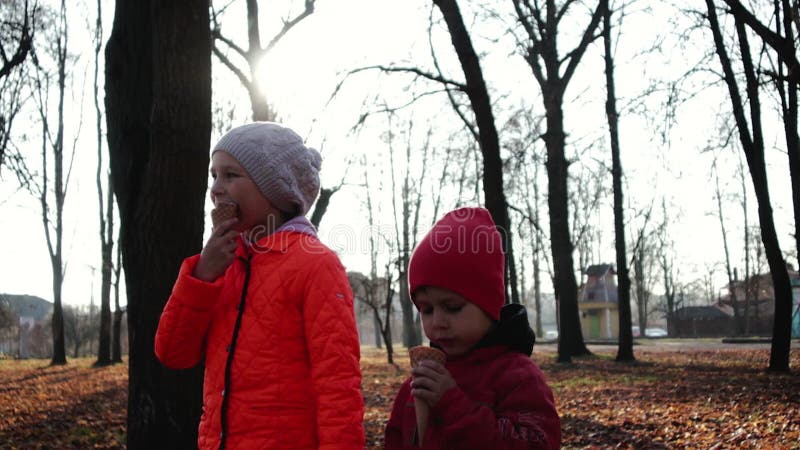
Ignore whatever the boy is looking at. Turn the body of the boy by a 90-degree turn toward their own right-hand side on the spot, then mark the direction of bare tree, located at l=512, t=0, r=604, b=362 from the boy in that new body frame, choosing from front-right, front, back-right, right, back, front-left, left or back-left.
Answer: front-right

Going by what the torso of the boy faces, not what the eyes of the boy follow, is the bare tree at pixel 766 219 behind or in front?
behind

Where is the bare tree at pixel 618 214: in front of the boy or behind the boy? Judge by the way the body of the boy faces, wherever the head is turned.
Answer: behind

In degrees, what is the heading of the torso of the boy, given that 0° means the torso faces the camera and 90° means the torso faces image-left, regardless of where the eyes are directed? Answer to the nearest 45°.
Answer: approximately 45°

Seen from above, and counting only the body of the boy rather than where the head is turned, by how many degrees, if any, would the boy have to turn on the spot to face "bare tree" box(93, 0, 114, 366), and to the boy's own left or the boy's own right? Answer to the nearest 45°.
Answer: approximately 90° to the boy's own right

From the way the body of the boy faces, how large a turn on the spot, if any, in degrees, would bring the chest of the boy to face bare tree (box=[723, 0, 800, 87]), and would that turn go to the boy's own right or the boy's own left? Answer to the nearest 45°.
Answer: approximately 180°

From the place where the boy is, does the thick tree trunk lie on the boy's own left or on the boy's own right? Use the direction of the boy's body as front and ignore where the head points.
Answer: on the boy's own right

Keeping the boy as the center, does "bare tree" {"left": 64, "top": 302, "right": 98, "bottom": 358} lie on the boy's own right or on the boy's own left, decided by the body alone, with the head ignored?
on the boy's own right

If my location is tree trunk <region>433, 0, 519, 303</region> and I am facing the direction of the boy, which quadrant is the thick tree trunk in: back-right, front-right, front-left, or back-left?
front-right
